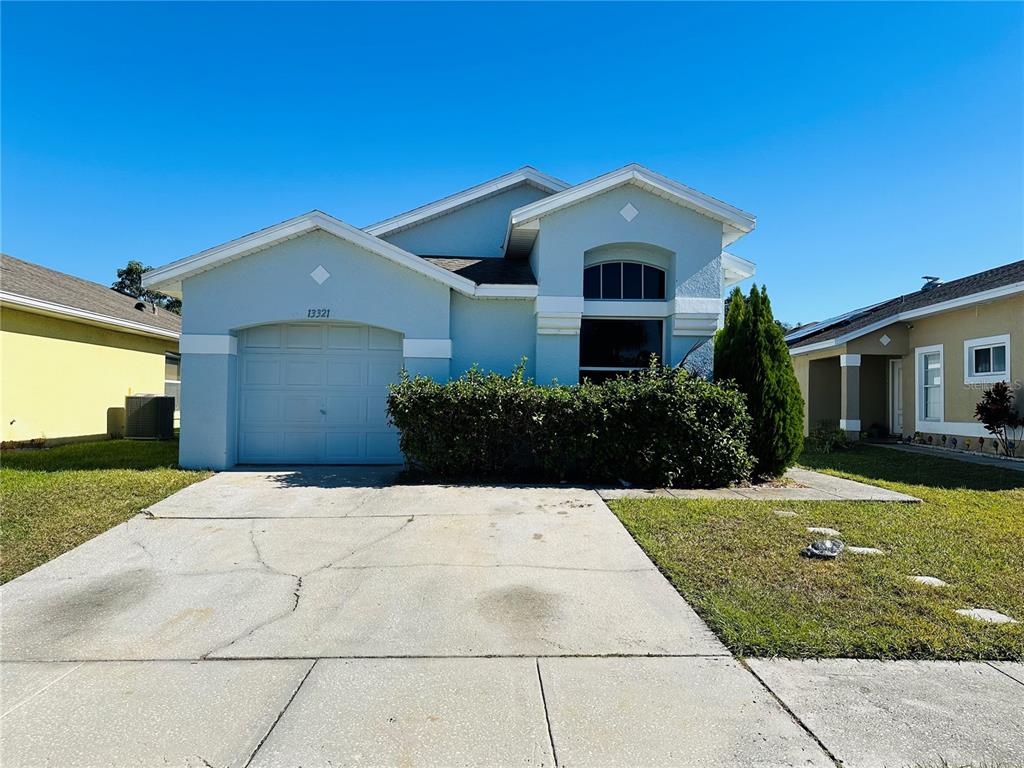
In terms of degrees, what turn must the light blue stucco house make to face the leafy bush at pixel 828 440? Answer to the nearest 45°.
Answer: approximately 90° to its left

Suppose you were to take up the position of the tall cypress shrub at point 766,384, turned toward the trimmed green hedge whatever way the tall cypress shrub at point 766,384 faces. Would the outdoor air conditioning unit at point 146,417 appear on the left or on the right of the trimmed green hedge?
right

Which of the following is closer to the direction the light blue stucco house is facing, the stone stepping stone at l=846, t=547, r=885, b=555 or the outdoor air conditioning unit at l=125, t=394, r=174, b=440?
the stone stepping stone

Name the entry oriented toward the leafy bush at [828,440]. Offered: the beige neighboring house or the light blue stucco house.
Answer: the beige neighboring house

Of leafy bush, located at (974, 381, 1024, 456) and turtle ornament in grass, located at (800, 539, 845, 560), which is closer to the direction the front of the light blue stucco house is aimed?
the turtle ornament in grass

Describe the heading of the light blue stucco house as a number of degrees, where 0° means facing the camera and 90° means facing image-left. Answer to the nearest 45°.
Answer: approximately 0°

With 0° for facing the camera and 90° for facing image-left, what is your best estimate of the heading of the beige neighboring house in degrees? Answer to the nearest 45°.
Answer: approximately 45°

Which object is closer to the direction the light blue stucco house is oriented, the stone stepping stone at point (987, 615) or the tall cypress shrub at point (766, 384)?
the stone stepping stone

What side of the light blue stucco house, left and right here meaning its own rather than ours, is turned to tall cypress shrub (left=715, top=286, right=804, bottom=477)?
left

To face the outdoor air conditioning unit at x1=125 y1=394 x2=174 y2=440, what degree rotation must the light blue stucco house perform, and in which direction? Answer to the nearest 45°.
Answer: approximately 135° to its right
